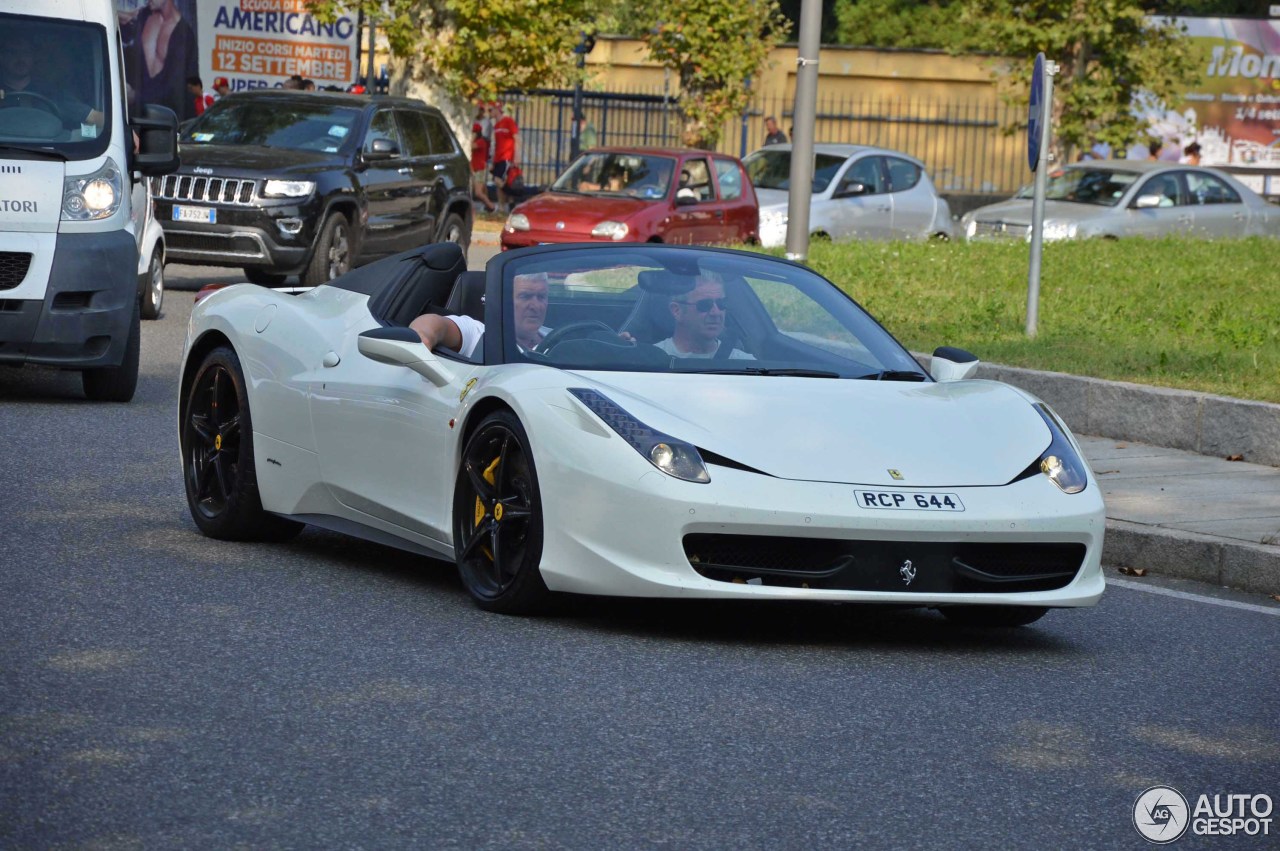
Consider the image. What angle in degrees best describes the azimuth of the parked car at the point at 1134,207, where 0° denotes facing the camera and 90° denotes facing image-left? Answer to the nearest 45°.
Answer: approximately 45°

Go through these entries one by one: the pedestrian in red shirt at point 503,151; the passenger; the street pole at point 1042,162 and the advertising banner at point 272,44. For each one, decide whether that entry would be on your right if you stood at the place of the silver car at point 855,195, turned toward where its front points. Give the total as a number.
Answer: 2

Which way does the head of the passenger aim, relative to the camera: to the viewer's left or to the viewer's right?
to the viewer's right

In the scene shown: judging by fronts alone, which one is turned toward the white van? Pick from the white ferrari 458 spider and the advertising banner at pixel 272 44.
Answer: the advertising banner

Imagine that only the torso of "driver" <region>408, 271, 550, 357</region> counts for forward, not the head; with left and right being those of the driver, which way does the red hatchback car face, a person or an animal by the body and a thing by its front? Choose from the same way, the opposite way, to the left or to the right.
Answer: to the right

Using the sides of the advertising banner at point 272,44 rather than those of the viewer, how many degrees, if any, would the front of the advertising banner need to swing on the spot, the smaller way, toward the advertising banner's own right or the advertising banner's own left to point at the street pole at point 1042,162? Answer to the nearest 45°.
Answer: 0° — it already faces it

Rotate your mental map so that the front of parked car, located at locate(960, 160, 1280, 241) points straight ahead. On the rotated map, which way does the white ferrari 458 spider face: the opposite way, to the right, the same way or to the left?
to the left

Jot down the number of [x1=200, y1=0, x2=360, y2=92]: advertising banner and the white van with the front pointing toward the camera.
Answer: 2

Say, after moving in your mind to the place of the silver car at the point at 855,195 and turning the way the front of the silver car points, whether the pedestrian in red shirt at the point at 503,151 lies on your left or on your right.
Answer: on your right

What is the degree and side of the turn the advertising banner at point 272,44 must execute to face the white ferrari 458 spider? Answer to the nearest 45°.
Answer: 0° — it already faces it

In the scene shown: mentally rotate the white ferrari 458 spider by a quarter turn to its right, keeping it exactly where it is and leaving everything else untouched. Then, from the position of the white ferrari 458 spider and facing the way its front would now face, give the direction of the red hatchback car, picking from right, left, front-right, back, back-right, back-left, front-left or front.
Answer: back-right

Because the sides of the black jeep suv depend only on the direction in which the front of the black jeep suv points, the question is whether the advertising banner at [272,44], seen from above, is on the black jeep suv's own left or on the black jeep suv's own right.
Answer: on the black jeep suv's own right

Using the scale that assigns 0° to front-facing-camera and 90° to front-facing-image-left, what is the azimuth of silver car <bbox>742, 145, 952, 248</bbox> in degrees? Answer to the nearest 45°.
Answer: approximately 45°

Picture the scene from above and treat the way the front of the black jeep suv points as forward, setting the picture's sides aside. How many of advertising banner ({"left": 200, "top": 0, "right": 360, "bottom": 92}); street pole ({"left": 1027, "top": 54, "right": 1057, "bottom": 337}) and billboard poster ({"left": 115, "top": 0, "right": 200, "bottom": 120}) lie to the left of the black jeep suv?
1

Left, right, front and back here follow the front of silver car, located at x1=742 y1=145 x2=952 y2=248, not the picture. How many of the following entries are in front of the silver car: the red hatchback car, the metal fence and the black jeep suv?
2
